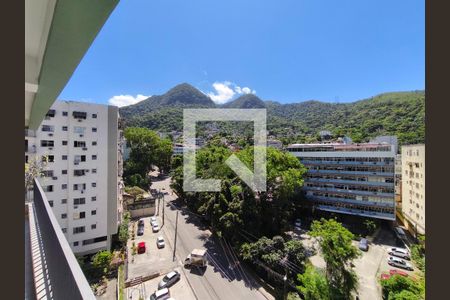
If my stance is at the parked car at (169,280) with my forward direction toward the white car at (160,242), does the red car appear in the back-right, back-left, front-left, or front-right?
front-left

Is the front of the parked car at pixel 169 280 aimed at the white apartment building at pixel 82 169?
no

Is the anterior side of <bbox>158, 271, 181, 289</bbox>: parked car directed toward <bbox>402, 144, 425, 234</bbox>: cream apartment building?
no

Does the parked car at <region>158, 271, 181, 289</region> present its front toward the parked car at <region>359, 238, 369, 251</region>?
no
